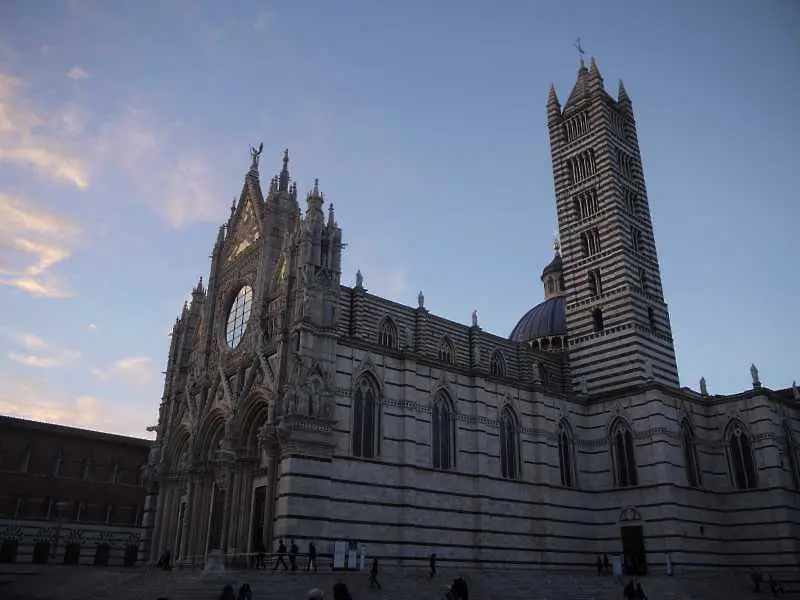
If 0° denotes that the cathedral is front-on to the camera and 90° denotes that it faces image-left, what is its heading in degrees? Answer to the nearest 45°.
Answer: approximately 45°
